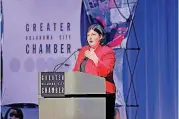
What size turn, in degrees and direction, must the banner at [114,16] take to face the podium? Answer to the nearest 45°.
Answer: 0° — it already faces it

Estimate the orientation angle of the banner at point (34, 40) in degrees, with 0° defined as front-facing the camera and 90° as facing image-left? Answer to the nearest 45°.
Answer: approximately 0°

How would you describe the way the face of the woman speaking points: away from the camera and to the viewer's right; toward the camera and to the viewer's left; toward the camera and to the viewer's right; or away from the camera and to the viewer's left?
toward the camera and to the viewer's left

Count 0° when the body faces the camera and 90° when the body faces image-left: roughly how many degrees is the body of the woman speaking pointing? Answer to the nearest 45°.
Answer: approximately 45°

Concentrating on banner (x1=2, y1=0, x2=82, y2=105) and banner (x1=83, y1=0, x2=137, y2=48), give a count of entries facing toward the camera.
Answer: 2
